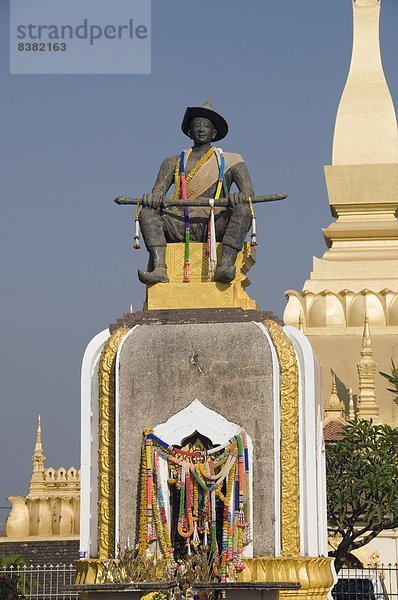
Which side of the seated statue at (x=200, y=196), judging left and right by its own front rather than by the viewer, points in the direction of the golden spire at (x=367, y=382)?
back

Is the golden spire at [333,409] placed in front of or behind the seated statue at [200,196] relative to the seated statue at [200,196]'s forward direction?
behind

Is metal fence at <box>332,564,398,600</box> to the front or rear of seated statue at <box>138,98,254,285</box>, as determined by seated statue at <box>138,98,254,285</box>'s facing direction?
to the rear

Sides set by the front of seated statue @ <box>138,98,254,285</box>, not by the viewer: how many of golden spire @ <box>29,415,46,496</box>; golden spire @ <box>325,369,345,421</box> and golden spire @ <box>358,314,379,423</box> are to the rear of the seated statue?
3

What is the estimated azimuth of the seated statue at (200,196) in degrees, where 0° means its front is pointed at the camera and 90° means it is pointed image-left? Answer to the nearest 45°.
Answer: approximately 0°
